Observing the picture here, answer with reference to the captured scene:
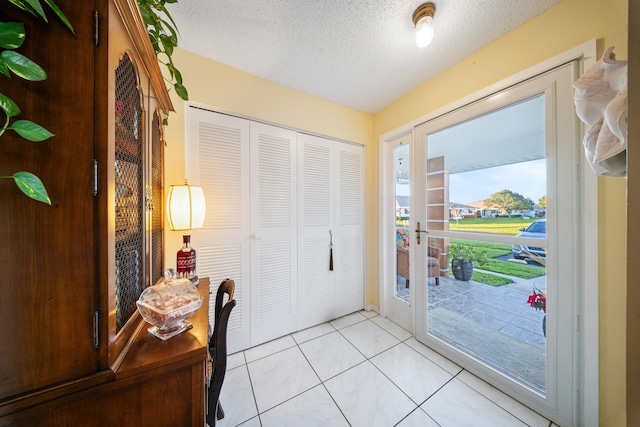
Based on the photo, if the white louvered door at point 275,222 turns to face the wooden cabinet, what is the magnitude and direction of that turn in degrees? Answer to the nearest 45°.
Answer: approximately 45° to its right

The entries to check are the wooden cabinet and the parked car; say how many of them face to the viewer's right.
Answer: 1

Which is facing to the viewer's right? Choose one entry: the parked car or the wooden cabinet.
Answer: the wooden cabinet

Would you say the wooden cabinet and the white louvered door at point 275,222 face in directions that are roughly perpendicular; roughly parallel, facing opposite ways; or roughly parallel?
roughly perpendicular

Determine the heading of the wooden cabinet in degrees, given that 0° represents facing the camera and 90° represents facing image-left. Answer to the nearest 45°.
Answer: approximately 270°
